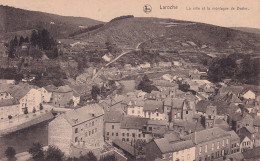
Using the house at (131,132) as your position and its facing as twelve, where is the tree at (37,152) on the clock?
The tree is roughly at 2 o'clock from the house.

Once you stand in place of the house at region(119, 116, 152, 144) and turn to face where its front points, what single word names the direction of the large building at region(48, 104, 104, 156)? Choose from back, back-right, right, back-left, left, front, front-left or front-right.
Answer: front-right

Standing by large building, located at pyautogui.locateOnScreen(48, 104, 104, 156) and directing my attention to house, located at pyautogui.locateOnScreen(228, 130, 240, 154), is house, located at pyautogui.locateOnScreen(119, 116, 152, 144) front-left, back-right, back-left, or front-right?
front-left

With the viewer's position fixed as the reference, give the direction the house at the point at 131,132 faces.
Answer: facing the viewer

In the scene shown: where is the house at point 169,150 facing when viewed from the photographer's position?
facing the viewer and to the right of the viewer

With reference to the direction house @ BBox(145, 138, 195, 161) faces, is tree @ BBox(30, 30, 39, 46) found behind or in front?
behind

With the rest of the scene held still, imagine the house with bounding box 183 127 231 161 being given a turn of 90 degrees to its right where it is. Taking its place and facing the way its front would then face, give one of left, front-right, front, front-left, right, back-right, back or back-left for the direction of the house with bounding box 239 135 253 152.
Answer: back

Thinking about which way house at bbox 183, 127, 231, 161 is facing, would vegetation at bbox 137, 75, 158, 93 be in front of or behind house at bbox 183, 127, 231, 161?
behind

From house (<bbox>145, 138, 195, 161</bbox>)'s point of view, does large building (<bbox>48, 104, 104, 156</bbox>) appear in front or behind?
behind

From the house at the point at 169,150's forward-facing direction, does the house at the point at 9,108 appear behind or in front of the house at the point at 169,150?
behind

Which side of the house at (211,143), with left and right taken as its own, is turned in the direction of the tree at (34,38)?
back
